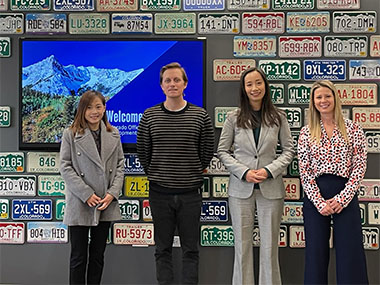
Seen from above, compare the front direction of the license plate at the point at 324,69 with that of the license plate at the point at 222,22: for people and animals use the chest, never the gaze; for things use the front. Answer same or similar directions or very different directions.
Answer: same or similar directions

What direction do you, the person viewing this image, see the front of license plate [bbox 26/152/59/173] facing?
facing the viewer

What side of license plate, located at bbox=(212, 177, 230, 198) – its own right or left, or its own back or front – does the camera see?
front

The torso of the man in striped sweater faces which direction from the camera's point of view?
toward the camera

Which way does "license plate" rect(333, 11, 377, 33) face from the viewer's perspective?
toward the camera

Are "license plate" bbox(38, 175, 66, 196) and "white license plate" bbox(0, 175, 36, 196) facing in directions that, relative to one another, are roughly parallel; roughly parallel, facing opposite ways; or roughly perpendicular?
roughly parallel

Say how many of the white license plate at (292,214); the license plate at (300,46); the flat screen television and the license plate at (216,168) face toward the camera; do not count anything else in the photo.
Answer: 4

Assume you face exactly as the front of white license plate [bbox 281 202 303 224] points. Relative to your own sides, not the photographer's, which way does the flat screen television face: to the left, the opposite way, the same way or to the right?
the same way

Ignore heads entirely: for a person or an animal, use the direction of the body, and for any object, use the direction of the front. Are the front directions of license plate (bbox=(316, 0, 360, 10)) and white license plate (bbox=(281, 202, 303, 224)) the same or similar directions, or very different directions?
same or similar directions

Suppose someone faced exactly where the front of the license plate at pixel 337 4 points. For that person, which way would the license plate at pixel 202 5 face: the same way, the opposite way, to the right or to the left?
the same way

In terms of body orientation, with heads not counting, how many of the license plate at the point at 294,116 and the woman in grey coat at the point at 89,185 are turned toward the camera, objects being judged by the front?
2
